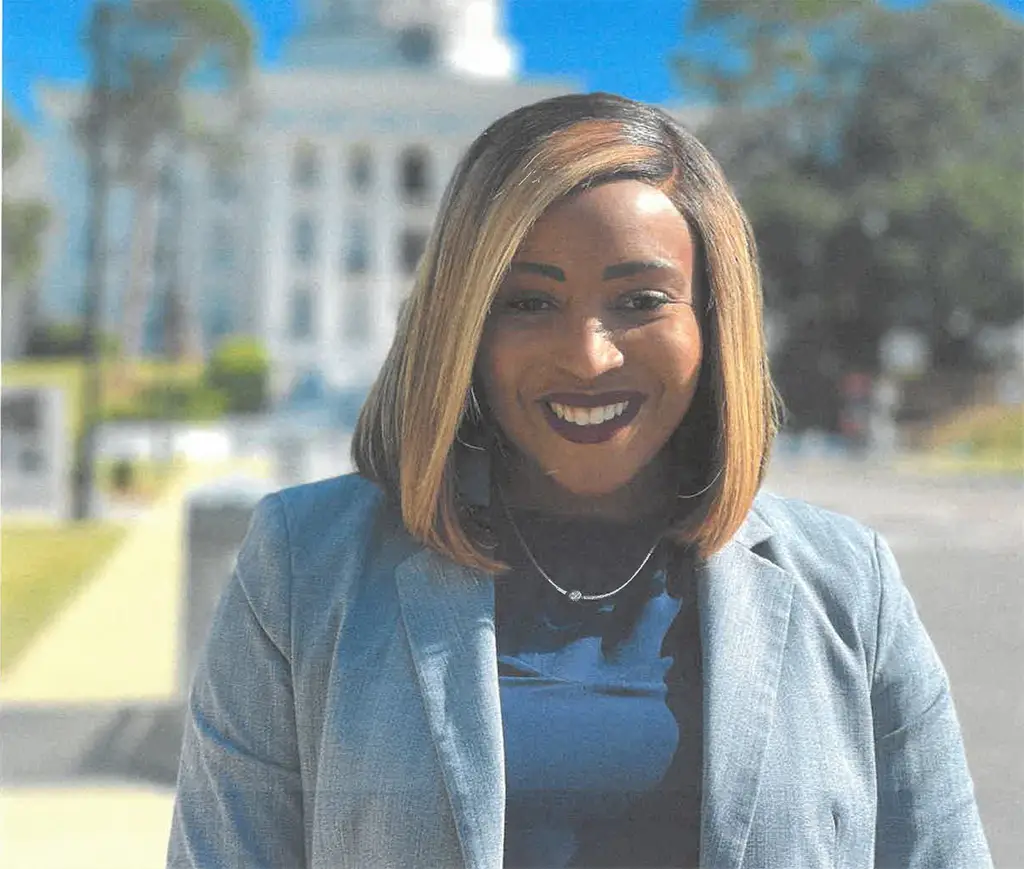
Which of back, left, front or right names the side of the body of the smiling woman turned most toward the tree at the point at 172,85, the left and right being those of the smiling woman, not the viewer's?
back

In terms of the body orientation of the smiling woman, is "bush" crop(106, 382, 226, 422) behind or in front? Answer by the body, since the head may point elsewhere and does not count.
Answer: behind

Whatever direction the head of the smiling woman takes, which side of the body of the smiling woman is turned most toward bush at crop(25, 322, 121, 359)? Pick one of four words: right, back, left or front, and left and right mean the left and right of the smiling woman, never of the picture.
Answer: back

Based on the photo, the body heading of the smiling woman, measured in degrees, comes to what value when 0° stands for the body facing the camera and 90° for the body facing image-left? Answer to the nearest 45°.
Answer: approximately 0°

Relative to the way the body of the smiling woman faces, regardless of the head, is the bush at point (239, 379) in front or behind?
behind

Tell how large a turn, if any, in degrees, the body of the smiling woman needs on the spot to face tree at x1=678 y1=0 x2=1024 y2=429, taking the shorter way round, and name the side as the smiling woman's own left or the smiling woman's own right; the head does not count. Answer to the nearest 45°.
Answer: approximately 180°

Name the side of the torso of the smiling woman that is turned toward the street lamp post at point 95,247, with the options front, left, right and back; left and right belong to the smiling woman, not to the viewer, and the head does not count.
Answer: back
